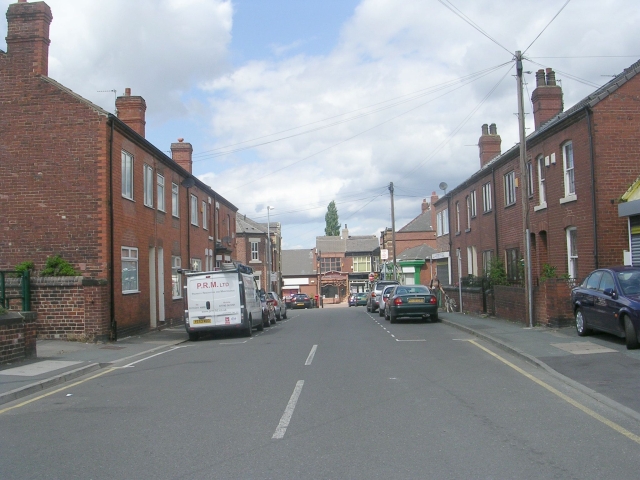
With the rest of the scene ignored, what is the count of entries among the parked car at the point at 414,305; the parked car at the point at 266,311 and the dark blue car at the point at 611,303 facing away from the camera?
2

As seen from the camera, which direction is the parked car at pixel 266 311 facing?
away from the camera

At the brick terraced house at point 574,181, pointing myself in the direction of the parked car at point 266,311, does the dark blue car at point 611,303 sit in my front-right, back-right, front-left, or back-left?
back-left

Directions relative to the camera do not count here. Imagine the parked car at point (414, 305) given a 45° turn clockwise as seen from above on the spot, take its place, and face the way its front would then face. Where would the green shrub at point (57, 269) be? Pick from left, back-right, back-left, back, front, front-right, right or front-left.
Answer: back

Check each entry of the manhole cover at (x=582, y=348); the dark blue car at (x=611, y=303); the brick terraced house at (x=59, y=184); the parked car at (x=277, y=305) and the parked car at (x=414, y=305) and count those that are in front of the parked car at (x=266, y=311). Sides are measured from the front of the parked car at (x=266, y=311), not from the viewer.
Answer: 1

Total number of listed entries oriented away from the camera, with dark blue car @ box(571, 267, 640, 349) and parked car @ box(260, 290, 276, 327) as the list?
1

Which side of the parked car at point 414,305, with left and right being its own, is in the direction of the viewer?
back

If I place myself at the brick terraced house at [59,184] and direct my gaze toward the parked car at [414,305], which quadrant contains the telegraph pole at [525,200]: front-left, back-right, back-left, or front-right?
front-right

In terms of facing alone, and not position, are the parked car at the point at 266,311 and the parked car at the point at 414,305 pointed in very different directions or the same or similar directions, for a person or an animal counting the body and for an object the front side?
same or similar directions

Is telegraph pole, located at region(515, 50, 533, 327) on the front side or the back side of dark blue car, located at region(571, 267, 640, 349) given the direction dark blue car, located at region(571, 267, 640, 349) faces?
on the back side

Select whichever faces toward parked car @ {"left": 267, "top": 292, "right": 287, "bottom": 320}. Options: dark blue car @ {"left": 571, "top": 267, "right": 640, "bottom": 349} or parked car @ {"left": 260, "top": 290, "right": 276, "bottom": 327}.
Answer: parked car @ {"left": 260, "top": 290, "right": 276, "bottom": 327}

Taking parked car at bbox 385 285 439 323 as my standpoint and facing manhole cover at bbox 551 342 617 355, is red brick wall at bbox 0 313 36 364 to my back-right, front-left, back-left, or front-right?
front-right

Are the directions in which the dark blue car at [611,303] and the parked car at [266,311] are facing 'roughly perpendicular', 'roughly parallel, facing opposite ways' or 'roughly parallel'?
roughly parallel, facing opposite ways
